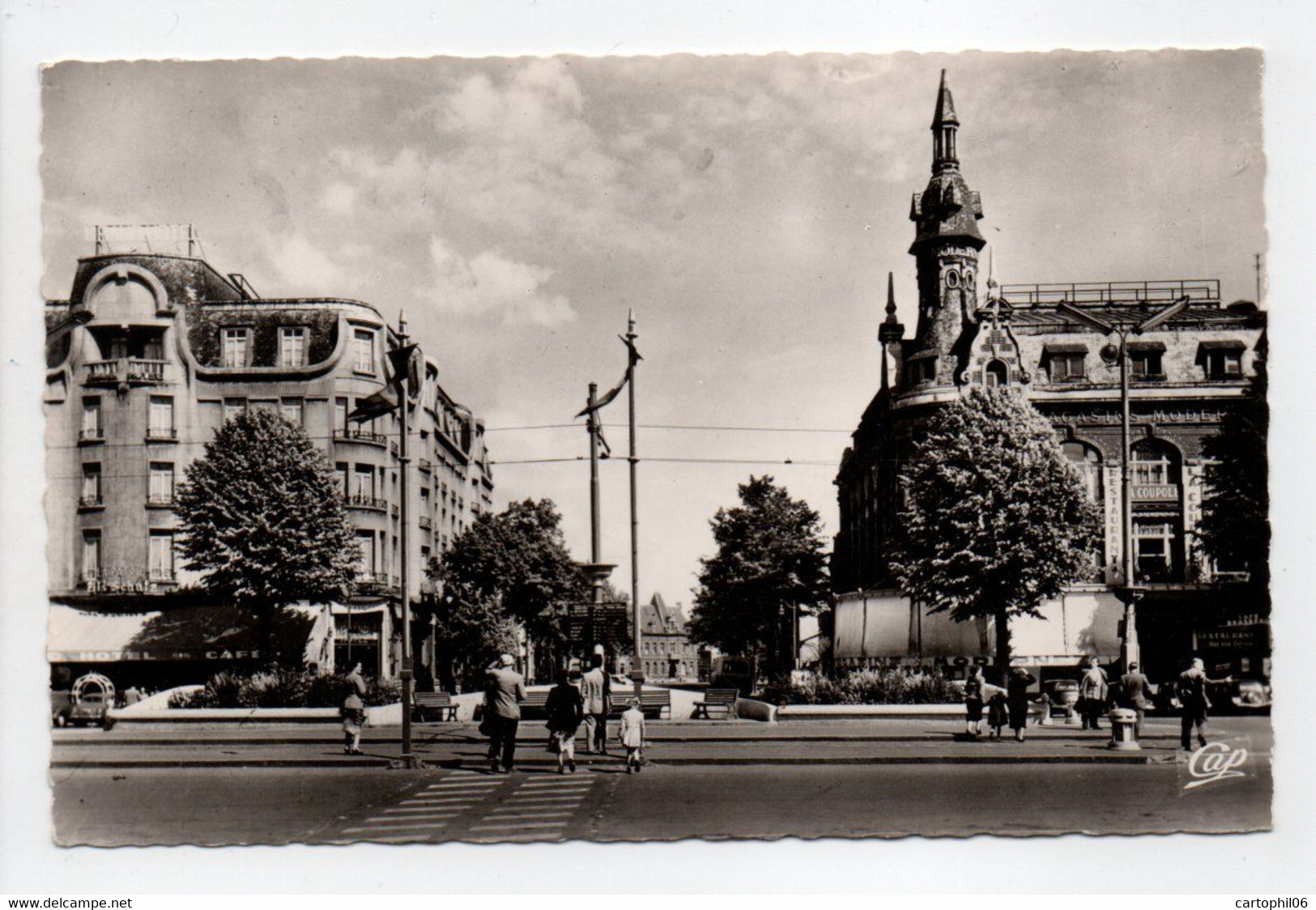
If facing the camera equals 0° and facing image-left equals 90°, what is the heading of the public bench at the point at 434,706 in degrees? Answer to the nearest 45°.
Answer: approximately 315°

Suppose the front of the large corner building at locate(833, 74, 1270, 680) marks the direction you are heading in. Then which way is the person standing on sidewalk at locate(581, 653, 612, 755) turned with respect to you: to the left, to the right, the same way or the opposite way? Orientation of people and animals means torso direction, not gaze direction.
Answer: the opposite way

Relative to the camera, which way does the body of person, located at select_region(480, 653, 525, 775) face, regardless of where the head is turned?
away from the camera

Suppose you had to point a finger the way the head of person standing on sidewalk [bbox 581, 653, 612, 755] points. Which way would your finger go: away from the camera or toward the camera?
away from the camera

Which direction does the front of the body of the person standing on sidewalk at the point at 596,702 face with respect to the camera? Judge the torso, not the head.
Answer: away from the camera

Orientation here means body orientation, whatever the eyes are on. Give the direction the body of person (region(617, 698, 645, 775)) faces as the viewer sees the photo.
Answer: away from the camera
